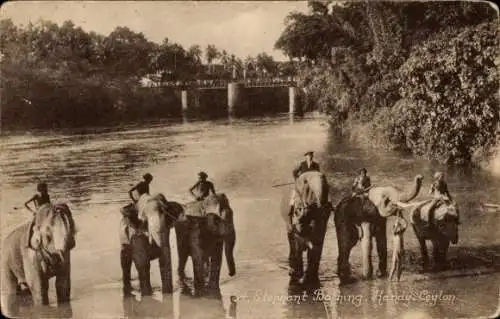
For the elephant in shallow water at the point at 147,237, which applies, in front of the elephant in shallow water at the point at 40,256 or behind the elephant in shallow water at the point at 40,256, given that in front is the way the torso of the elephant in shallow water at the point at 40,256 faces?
in front

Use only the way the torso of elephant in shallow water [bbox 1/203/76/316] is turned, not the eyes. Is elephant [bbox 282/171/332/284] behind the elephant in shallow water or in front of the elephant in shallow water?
in front

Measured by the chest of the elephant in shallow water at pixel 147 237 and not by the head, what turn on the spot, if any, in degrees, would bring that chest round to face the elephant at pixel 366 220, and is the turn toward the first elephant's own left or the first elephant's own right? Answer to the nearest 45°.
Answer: approximately 45° to the first elephant's own left

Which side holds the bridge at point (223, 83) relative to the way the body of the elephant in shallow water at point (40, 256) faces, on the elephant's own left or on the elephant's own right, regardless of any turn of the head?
on the elephant's own left

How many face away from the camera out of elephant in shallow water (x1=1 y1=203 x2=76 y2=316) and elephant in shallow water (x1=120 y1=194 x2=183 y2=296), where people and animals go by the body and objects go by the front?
0

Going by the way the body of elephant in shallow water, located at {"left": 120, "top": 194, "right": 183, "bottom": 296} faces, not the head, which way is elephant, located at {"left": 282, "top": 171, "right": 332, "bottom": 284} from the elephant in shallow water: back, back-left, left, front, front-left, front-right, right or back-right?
front-left

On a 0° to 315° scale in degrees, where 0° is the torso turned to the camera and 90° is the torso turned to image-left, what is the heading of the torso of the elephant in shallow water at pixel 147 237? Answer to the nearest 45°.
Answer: approximately 315°

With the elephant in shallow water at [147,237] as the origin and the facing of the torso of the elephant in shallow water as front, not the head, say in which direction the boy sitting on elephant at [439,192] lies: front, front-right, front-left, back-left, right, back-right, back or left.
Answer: front-left

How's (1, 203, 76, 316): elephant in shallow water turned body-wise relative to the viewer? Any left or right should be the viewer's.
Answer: facing the viewer and to the right of the viewer

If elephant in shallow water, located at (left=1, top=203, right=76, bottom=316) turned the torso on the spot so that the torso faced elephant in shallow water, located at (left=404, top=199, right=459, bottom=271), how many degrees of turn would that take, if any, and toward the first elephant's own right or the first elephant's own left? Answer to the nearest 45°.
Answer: approximately 45° to the first elephant's own left

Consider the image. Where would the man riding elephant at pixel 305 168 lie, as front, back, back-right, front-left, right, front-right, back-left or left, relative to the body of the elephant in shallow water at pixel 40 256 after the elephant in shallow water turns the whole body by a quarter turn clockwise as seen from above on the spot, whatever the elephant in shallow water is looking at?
back-left
